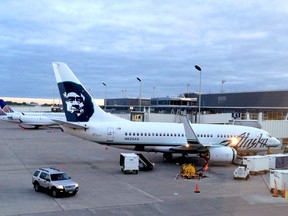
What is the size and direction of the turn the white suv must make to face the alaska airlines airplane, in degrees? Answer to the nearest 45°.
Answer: approximately 90° to its left

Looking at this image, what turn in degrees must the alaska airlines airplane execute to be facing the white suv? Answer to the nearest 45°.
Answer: approximately 90° to its right

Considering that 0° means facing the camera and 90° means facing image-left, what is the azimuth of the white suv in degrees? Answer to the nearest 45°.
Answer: approximately 315°

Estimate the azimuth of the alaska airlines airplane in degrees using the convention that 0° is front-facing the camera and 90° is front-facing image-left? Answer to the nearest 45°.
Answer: approximately 270°
